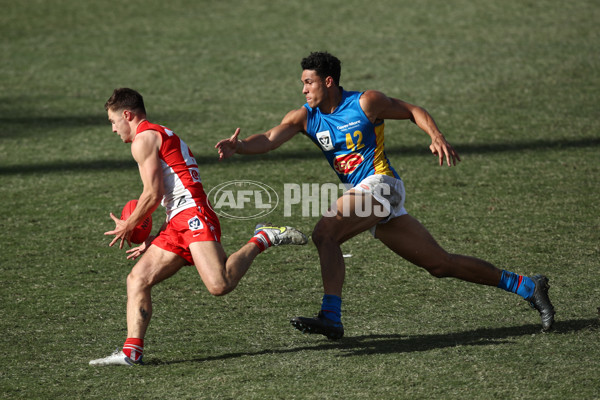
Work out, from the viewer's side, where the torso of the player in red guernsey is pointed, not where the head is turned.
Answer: to the viewer's left

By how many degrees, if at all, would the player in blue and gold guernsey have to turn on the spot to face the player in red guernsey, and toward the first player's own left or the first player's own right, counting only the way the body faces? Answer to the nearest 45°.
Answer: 0° — they already face them

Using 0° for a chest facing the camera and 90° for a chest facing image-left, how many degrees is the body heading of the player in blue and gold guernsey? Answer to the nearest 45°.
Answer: approximately 45°

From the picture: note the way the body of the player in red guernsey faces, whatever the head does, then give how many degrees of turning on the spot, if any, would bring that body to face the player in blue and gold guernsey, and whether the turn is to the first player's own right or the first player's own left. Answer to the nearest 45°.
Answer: approximately 180°
